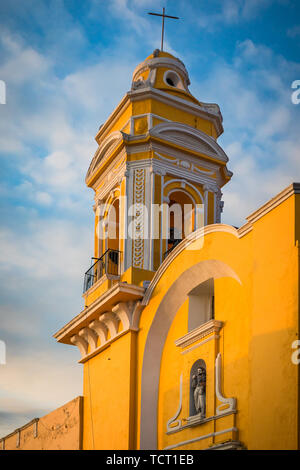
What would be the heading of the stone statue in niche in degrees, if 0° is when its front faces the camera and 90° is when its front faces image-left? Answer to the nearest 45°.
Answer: approximately 45°

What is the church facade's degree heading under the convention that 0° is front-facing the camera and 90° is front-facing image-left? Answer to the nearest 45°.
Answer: approximately 45°
